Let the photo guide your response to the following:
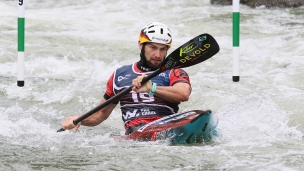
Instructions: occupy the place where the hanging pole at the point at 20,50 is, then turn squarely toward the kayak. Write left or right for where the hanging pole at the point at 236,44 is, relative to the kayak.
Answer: left

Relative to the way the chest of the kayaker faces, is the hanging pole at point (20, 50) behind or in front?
behind

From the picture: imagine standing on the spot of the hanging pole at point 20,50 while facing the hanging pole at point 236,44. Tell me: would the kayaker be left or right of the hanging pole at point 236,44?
right

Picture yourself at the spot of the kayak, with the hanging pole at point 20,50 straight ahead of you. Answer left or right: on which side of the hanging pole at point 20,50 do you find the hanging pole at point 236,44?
right

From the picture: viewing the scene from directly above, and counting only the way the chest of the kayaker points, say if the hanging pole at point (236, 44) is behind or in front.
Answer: behind

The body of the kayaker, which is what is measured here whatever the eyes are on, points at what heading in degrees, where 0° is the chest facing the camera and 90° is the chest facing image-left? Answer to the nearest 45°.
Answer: approximately 0°
